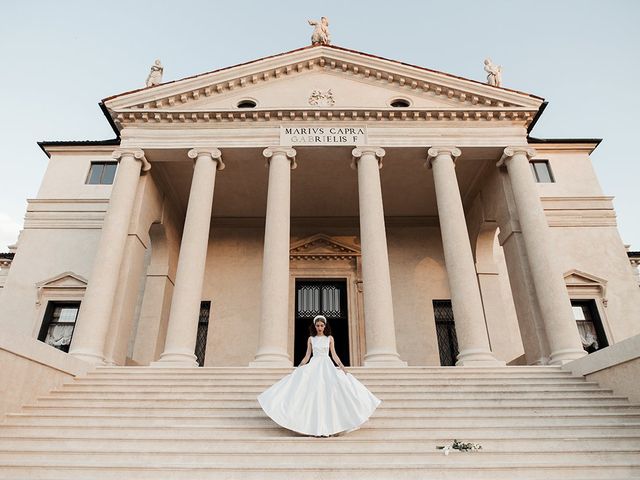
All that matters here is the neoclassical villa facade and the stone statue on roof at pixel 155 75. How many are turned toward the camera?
2

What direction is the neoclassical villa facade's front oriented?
toward the camera

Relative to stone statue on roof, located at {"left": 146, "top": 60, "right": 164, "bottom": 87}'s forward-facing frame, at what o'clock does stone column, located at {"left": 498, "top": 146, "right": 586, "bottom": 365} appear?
The stone column is roughly at 10 o'clock from the stone statue on roof.

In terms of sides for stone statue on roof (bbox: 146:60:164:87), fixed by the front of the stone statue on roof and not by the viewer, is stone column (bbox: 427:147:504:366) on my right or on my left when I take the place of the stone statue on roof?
on my left
